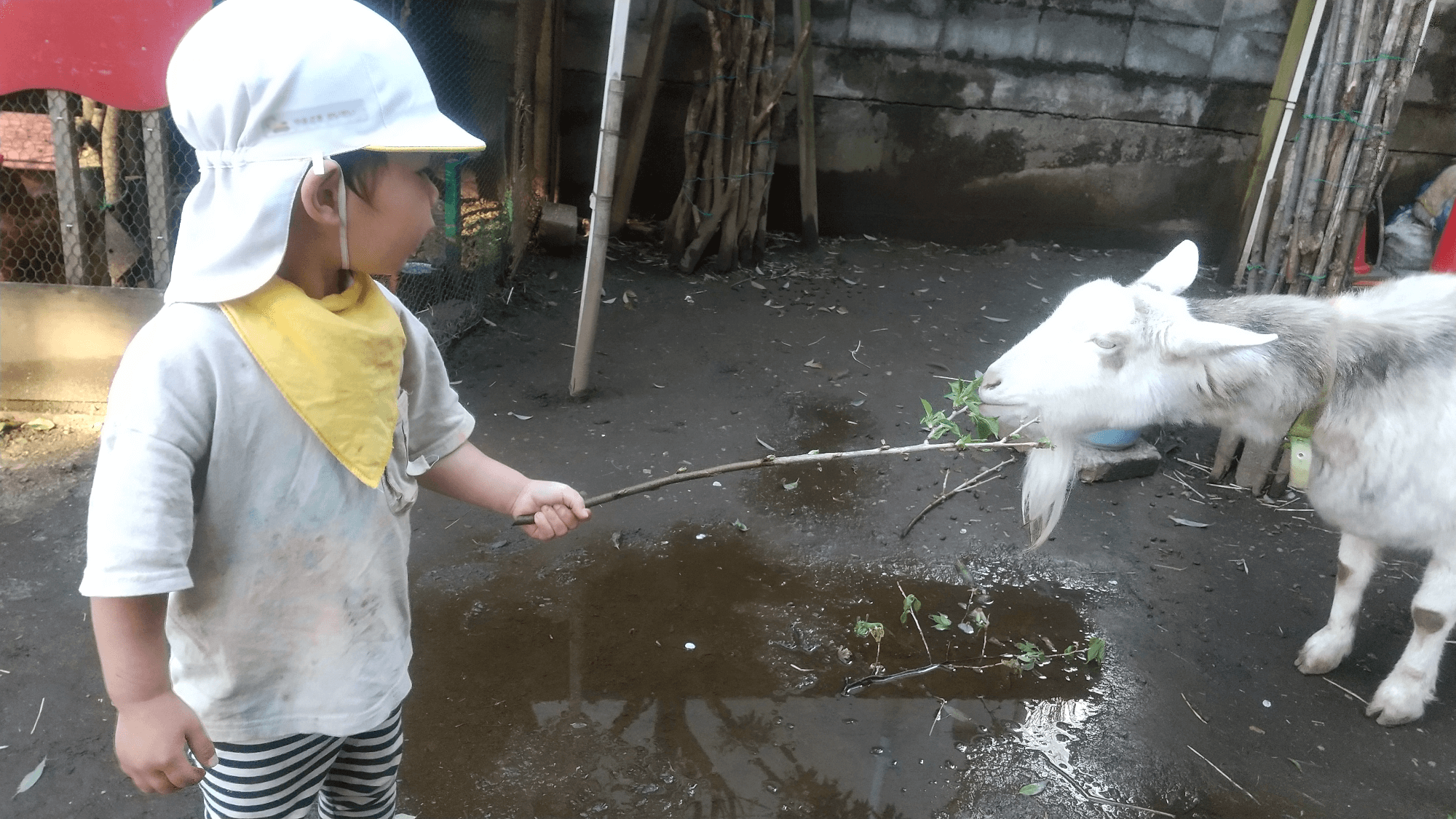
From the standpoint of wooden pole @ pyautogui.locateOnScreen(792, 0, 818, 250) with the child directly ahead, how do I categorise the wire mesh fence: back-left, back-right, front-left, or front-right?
front-right

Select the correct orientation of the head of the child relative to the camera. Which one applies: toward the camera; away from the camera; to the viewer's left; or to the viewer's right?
to the viewer's right

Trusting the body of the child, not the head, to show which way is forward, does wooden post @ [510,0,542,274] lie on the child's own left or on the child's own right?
on the child's own left

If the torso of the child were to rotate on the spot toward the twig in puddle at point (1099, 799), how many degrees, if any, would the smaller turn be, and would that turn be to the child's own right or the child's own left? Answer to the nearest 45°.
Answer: approximately 45° to the child's own left

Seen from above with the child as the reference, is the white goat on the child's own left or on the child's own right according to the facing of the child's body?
on the child's own left

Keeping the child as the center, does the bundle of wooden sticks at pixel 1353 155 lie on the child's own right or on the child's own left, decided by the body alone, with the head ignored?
on the child's own left

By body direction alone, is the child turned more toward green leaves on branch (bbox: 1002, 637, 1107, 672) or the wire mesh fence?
the green leaves on branch

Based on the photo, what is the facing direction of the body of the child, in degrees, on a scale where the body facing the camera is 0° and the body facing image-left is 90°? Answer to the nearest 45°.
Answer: approximately 315°

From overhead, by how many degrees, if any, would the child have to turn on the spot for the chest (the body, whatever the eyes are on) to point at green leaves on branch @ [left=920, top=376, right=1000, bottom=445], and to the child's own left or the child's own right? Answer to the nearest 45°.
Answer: approximately 90° to the child's own left
